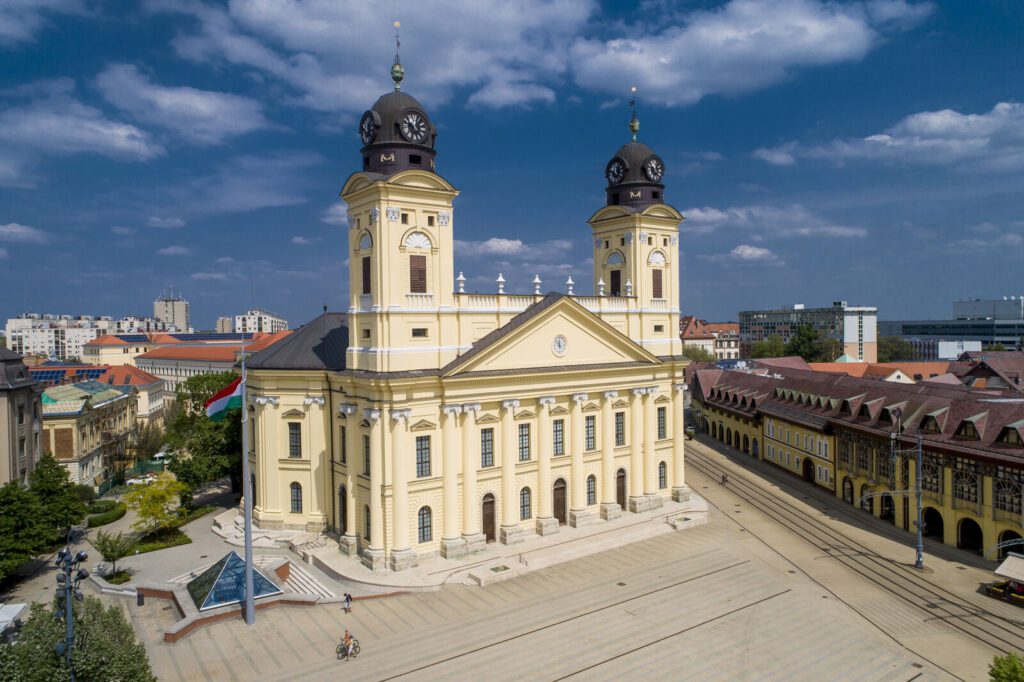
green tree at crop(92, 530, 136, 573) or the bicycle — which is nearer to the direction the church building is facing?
the bicycle

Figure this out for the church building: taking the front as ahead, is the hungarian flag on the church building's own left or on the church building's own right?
on the church building's own right

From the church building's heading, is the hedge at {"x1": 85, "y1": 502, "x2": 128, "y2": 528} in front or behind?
behind

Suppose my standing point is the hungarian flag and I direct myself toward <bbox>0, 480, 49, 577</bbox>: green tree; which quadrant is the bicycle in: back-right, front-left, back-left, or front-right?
back-left

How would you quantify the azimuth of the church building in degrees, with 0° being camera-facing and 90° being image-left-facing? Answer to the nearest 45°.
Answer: approximately 315°

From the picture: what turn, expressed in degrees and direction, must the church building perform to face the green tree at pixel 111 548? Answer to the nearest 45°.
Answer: approximately 135° to its right

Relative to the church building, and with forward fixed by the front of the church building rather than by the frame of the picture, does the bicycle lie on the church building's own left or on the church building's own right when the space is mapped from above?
on the church building's own right

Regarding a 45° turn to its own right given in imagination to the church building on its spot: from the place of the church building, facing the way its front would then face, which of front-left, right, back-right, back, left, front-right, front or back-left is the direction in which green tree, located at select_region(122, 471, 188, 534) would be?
right

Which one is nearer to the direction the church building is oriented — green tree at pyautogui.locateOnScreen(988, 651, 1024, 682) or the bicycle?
the green tree

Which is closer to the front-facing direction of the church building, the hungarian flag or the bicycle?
the bicycle
